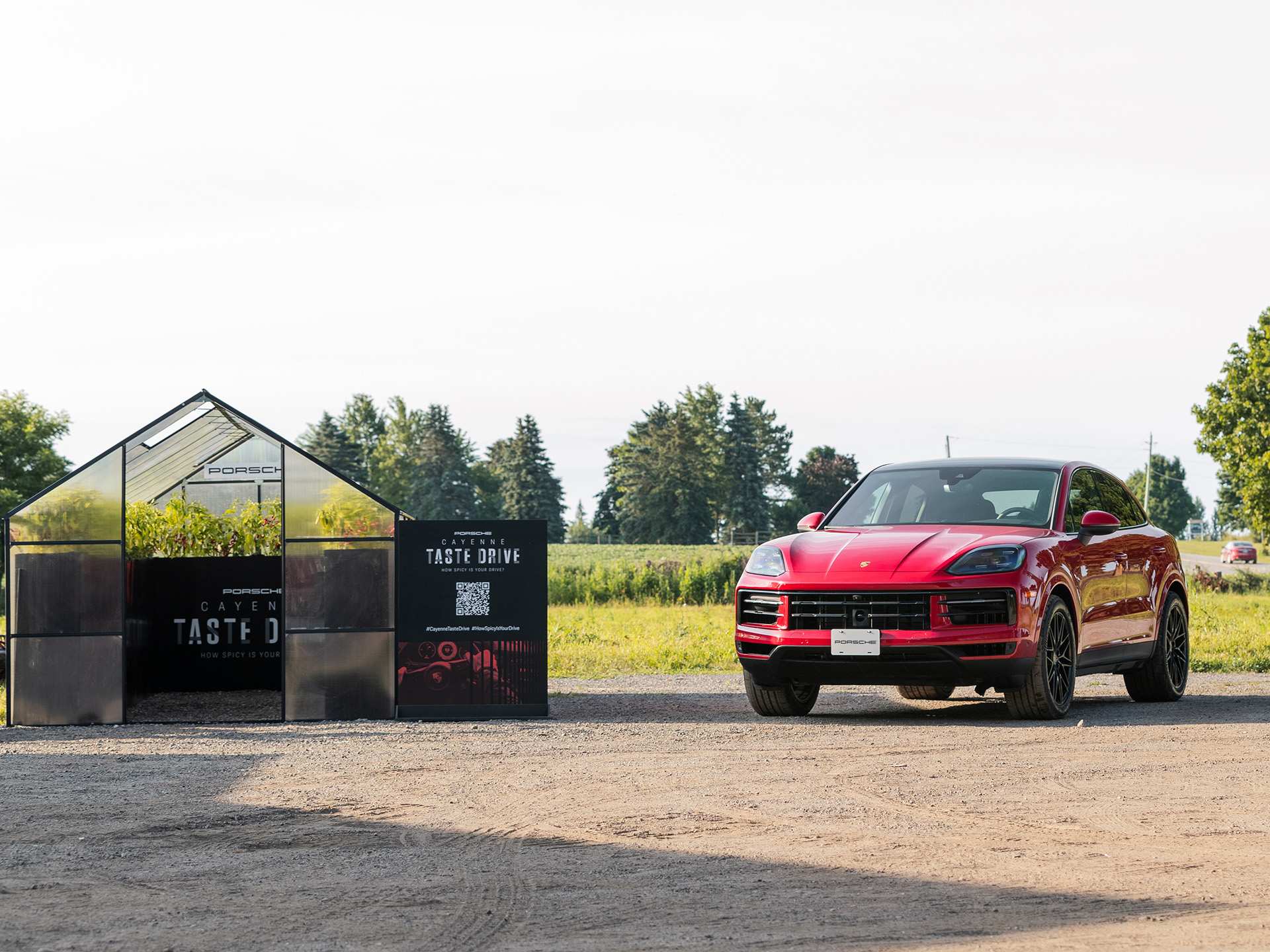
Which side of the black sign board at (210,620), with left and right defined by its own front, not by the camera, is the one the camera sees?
front

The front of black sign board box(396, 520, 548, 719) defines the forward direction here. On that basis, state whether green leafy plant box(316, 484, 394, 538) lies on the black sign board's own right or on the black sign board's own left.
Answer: on the black sign board's own right

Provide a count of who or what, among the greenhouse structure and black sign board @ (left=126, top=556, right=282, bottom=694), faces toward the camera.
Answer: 2

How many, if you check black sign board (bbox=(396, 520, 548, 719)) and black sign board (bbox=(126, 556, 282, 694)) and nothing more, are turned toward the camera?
2

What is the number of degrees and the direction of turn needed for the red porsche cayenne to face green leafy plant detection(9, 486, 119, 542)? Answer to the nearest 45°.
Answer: approximately 45° to its right

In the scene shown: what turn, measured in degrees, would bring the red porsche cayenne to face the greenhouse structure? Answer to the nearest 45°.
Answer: approximately 45° to its right

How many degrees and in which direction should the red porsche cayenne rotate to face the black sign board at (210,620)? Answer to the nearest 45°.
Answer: approximately 90° to its right

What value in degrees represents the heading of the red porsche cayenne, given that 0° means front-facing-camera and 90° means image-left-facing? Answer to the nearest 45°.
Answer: approximately 45°

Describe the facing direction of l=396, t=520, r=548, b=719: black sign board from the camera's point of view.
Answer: facing the viewer

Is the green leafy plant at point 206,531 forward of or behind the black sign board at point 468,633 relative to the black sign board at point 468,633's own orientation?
behind

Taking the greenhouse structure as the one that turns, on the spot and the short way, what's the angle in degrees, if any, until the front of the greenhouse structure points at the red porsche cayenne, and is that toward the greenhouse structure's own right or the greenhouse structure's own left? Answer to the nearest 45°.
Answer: approximately 45° to the greenhouse structure's own left
